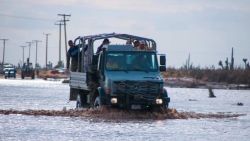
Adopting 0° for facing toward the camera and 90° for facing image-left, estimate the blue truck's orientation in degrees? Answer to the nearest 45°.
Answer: approximately 0°
